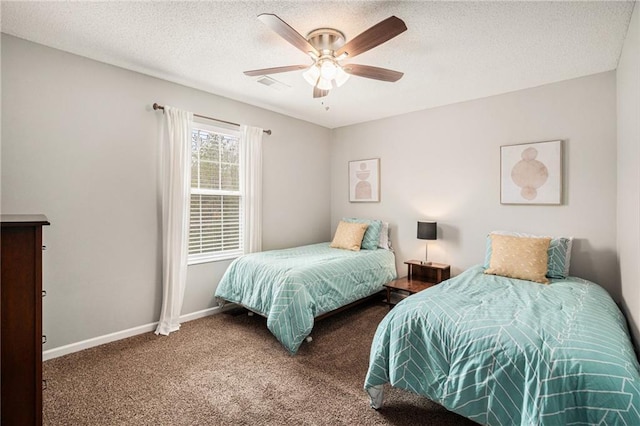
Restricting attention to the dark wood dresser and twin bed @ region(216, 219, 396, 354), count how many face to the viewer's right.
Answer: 1

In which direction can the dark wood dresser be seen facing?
to the viewer's right

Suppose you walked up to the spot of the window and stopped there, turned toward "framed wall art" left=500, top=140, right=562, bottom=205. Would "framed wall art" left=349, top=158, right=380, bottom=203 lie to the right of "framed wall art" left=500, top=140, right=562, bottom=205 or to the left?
left

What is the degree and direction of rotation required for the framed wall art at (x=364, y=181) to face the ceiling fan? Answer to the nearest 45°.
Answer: approximately 45° to its left
